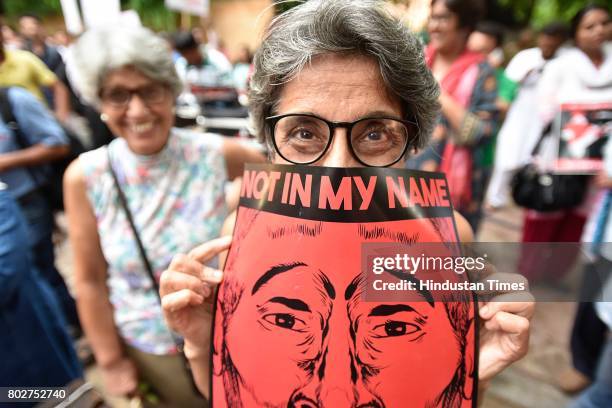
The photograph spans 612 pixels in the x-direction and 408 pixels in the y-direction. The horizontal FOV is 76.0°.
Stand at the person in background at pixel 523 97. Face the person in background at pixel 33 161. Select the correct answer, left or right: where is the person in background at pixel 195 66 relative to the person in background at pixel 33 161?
right

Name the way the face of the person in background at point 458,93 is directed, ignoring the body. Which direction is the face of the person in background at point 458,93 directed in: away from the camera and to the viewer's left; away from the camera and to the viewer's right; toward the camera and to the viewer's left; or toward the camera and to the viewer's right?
toward the camera and to the viewer's left

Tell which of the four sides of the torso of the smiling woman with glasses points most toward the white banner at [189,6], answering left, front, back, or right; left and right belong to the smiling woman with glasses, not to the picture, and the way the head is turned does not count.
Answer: back

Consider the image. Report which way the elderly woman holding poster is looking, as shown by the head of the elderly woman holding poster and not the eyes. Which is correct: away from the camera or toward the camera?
toward the camera

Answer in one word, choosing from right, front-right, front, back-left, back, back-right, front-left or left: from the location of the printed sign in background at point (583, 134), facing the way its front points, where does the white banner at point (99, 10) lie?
right

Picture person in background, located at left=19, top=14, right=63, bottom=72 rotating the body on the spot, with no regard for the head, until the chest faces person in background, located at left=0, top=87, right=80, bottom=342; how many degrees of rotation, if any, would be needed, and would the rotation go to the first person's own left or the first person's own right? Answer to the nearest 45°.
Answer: approximately 45° to the first person's own left

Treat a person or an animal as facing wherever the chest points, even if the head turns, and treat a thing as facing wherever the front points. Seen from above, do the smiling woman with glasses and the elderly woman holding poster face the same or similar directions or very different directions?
same or similar directions

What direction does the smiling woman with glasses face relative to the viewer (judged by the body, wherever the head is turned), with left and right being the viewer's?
facing the viewer

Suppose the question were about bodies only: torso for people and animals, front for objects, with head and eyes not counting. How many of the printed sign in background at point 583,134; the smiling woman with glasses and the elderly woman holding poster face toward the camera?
3

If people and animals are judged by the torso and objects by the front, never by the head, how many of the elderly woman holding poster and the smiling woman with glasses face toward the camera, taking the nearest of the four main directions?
2

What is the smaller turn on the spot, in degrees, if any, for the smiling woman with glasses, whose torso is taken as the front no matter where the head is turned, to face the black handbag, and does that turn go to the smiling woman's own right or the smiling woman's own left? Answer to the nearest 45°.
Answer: approximately 90° to the smiling woman's own left

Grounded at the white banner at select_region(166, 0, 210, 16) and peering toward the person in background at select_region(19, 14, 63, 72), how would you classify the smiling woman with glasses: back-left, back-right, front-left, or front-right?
front-left

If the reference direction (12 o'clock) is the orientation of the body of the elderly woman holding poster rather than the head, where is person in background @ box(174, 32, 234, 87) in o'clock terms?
The person in background is roughly at 5 o'clock from the elderly woman holding poster.

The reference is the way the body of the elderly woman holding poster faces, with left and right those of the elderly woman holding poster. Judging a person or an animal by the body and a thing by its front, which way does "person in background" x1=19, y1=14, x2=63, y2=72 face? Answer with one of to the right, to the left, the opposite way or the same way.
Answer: the same way

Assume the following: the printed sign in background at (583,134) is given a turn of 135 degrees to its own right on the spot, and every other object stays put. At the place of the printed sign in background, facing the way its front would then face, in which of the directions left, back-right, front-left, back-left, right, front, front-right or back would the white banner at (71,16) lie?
front-left

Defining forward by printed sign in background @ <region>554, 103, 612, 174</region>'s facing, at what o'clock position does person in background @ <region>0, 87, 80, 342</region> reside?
The person in background is roughly at 2 o'clock from the printed sign in background.

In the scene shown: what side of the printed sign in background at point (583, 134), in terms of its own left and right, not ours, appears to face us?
front
